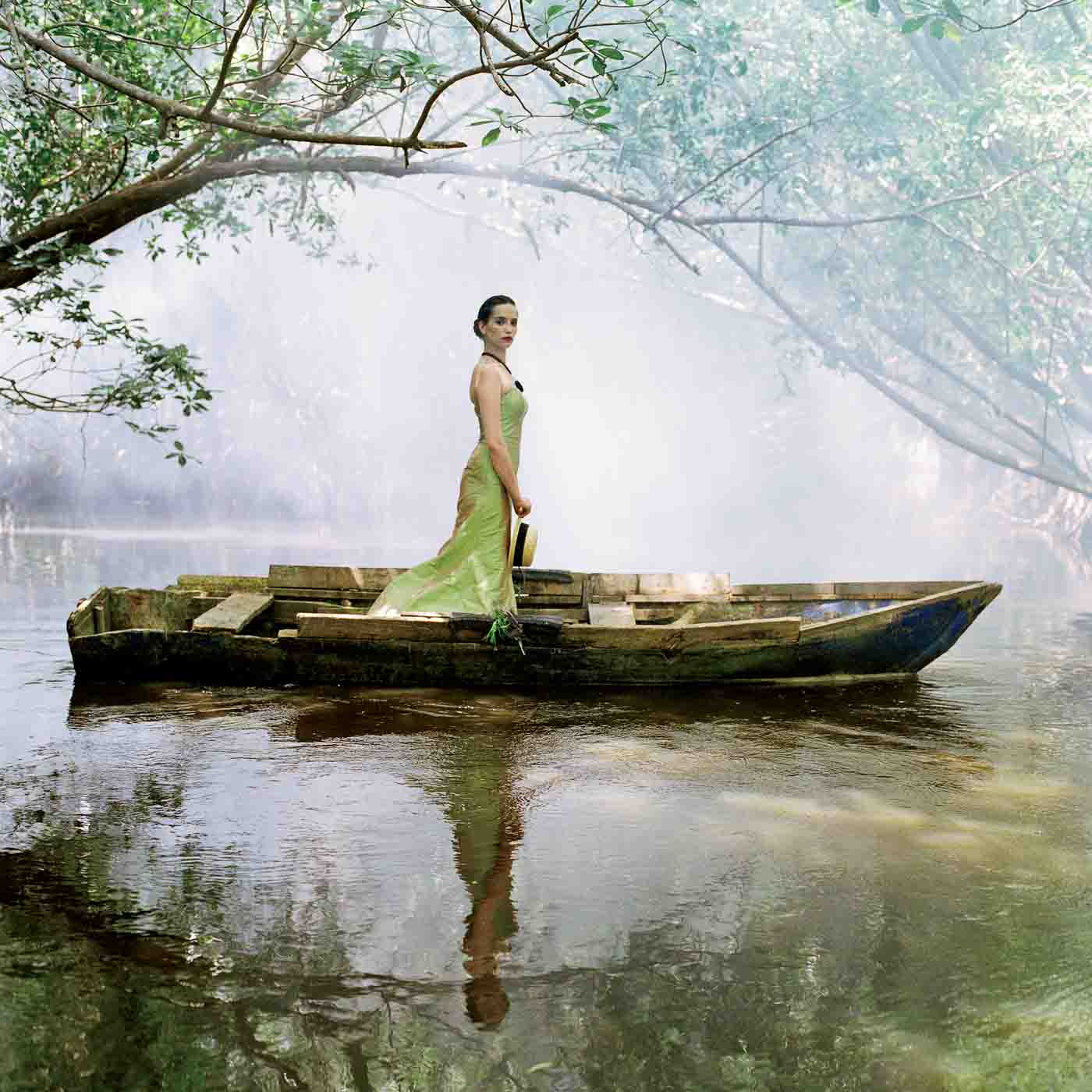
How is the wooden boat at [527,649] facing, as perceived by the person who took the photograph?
facing to the right of the viewer

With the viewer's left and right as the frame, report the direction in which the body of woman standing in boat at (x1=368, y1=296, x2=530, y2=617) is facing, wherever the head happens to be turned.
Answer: facing to the right of the viewer
